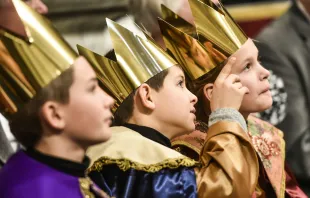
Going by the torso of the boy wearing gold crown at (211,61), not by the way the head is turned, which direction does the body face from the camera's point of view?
to the viewer's right

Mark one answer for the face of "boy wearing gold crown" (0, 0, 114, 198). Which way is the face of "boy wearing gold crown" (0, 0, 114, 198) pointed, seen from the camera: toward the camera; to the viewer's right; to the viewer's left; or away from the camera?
to the viewer's right

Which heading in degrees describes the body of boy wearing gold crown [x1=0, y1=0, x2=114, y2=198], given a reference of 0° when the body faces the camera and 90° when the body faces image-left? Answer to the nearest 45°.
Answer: approximately 270°

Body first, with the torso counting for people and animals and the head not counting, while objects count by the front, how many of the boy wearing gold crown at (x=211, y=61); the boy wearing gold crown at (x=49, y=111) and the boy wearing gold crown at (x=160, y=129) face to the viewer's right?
3

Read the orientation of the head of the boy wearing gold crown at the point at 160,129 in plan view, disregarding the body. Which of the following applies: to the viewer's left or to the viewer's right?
to the viewer's right

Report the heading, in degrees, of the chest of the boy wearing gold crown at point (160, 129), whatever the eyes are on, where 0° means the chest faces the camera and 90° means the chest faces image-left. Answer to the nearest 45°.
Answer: approximately 270°
